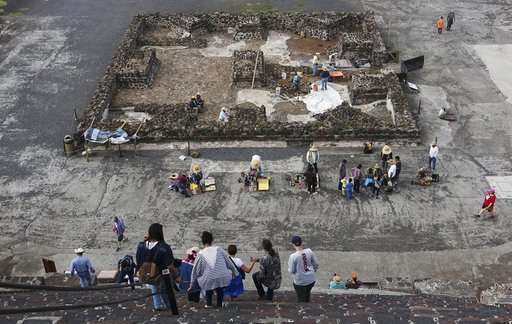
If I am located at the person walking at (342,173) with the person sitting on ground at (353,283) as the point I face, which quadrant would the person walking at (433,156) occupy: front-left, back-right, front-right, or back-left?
back-left

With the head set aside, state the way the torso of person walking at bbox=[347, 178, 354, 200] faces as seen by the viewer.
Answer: away from the camera

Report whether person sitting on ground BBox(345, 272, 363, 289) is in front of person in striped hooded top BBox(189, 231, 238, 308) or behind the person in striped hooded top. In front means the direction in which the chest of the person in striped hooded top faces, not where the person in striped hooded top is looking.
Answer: in front

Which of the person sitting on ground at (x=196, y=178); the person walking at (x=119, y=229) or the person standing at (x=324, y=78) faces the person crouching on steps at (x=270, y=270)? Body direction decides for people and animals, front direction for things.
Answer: the person sitting on ground

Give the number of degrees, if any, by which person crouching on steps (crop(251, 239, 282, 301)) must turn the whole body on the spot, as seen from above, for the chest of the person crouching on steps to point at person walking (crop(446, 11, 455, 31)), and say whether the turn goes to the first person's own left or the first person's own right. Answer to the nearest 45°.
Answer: approximately 90° to the first person's own right

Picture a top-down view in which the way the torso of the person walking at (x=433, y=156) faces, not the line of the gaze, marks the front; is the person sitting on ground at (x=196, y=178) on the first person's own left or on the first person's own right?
on the first person's own right

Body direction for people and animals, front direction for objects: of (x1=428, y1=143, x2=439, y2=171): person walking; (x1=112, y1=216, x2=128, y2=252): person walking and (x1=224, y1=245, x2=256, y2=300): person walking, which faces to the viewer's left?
(x1=112, y1=216, x2=128, y2=252): person walking

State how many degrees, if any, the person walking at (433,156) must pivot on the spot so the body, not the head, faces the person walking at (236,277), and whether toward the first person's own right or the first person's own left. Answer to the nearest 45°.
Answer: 0° — they already face them

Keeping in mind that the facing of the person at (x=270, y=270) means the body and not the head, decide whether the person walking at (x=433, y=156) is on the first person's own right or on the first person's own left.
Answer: on the first person's own right

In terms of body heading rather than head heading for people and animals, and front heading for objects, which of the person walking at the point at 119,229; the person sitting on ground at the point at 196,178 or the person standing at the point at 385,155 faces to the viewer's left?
the person walking at the point at 119,229

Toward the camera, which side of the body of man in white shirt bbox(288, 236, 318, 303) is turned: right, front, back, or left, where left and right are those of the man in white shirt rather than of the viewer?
back

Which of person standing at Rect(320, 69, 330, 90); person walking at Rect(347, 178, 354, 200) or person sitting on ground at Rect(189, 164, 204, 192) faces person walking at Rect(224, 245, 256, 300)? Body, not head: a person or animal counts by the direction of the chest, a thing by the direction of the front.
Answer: the person sitting on ground
